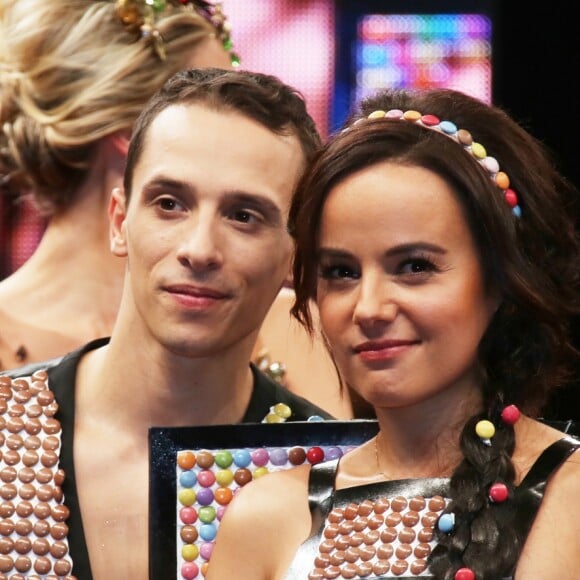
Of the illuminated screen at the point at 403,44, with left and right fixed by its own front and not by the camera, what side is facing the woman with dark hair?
front

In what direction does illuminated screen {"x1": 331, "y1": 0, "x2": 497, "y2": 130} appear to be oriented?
toward the camera

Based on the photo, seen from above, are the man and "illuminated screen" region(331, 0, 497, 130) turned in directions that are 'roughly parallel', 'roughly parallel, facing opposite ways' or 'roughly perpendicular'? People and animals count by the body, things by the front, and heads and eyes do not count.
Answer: roughly parallel

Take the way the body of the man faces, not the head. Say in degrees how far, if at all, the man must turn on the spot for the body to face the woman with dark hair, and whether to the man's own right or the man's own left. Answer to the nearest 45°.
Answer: approximately 45° to the man's own left

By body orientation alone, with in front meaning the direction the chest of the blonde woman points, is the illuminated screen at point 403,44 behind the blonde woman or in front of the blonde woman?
in front

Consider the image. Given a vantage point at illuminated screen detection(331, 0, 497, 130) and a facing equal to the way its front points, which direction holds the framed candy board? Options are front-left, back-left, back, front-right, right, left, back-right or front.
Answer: front

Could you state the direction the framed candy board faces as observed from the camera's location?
facing the viewer

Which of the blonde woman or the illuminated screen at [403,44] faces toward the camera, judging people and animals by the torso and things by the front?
the illuminated screen

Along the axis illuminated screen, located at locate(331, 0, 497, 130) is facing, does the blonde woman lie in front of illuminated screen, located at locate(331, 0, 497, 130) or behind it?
in front

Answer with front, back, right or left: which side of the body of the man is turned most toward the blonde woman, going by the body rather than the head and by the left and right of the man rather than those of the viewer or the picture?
back

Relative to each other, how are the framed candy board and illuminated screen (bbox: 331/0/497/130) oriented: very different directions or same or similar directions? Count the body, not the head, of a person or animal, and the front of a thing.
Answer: same or similar directions

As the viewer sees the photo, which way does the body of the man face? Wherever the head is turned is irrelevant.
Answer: toward the camera
